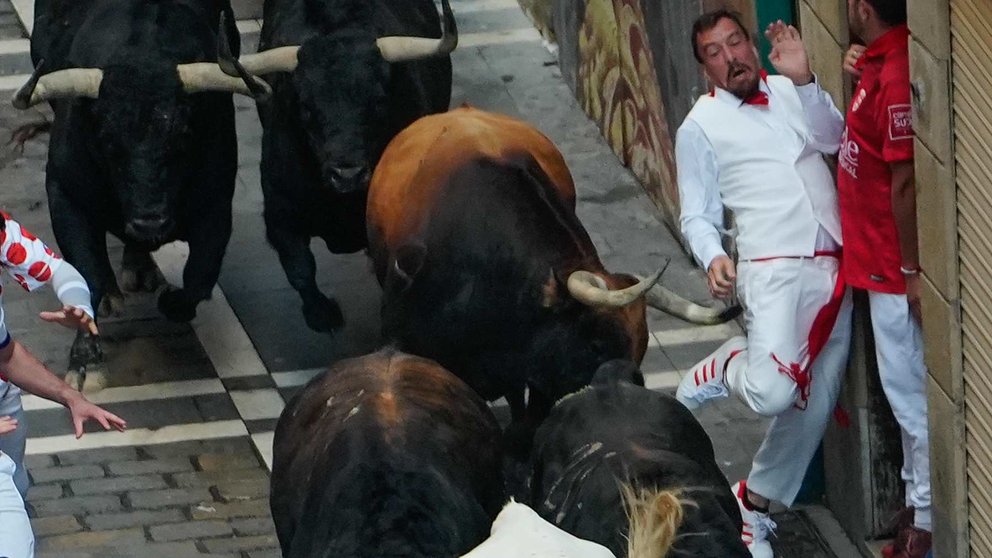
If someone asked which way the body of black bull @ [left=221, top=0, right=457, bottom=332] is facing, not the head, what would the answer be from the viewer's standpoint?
toward the camera

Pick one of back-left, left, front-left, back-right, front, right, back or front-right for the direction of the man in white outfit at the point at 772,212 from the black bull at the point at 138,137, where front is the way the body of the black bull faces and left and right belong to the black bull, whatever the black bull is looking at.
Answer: front-left

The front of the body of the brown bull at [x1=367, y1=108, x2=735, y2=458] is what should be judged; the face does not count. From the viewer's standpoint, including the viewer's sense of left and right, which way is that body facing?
facing the viewer and to the right of the viewer

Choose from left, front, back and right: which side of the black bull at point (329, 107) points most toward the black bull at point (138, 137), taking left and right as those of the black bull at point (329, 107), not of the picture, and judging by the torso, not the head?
right

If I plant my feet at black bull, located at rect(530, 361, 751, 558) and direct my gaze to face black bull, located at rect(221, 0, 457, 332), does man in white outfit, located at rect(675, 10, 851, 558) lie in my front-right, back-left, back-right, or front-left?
front-right

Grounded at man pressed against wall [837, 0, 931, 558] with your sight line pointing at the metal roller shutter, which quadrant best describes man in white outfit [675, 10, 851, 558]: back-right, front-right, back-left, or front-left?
back-right
